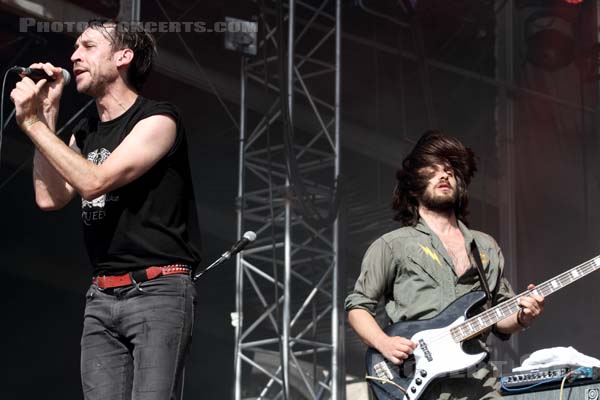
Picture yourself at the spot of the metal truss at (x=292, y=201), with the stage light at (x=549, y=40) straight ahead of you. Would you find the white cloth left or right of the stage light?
right

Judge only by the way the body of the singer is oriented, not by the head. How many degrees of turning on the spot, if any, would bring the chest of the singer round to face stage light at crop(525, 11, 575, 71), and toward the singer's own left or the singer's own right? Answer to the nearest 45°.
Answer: approximately 180°

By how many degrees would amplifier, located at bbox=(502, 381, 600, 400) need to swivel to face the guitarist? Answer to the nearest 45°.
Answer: approximately 45° to its right
